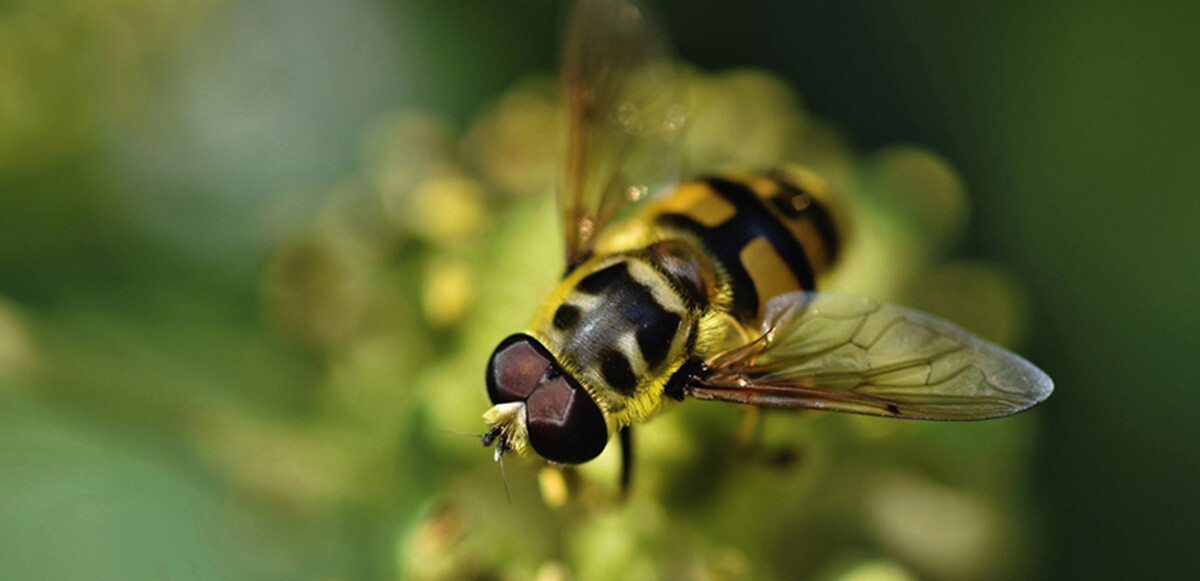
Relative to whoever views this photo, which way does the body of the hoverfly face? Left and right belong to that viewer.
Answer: facing the viewer and to the left of the viewer
